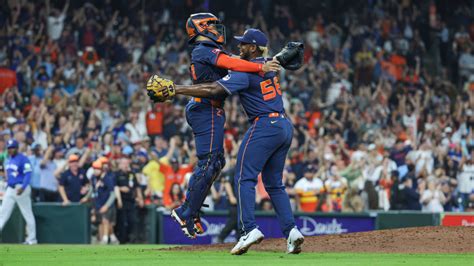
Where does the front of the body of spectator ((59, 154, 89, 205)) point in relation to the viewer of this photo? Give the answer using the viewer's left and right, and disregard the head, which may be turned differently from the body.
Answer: facing the viewer

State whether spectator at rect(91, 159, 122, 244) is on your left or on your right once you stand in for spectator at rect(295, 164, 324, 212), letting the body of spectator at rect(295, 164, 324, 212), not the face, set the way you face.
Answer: on your right

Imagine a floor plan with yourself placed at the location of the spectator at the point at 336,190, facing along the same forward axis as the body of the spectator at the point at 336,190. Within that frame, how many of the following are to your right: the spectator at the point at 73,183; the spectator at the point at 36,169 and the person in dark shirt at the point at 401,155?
2

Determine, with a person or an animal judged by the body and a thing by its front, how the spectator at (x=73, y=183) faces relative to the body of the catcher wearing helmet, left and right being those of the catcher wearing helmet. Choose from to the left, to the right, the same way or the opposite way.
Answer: to the right

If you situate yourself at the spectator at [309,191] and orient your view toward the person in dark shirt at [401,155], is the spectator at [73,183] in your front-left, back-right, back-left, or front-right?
back-left

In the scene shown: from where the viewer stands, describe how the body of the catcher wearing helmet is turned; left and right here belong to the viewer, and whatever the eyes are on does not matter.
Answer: facing to the right of the viewer

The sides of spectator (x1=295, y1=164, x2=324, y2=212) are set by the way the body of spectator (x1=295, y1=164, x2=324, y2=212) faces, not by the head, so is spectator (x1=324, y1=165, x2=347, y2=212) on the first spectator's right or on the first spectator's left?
on the first spectator's left

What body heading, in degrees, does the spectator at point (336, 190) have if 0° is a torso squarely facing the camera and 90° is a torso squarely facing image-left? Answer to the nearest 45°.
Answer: approximately 0°

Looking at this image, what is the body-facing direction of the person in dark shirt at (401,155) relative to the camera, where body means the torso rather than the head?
toward the camera

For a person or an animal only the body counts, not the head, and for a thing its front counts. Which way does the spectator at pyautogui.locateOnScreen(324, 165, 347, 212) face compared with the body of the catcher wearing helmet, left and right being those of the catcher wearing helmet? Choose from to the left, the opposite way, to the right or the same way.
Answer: to the right

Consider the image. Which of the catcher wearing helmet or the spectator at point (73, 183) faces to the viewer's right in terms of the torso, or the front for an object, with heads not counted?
the catcher wearing helmet

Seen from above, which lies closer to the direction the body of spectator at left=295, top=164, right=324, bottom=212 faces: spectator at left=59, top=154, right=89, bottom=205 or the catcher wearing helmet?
the catcher wearing helmet
